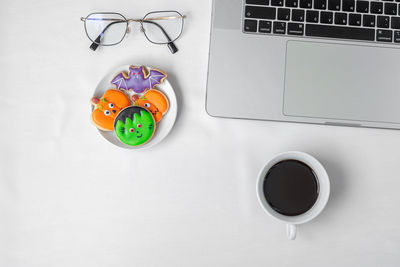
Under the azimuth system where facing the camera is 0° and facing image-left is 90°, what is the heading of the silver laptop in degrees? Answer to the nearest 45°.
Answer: approximately 0°
